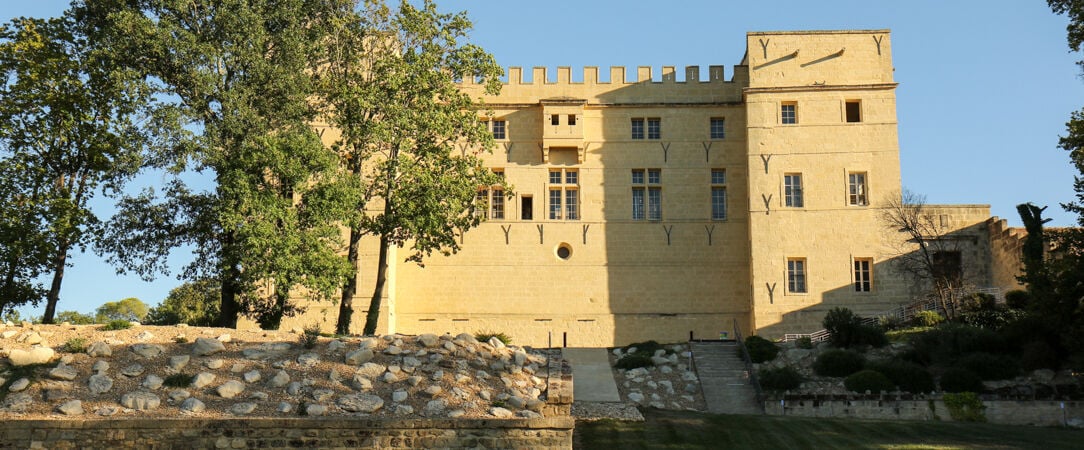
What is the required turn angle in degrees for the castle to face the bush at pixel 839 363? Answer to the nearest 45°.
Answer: approximately 45° to its left

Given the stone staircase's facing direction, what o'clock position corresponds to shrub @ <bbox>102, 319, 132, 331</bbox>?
The shrub is roughly at 2 o'clock from the stone staircase.

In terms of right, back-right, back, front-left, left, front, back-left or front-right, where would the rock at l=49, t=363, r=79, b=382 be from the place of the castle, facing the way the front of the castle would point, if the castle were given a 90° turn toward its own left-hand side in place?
back-right

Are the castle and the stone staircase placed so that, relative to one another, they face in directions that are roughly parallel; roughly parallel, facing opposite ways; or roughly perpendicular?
roughly parallel

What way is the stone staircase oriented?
toward the camera

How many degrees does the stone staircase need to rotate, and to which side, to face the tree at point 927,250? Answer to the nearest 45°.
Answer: approximately 135° to its left

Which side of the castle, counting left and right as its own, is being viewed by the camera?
front

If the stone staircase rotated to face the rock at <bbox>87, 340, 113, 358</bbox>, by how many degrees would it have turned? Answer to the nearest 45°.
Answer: approximately 45° to its right

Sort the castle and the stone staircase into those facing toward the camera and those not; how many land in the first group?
2

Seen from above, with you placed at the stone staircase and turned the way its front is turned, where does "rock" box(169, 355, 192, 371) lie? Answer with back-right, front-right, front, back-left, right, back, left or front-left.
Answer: front-right
